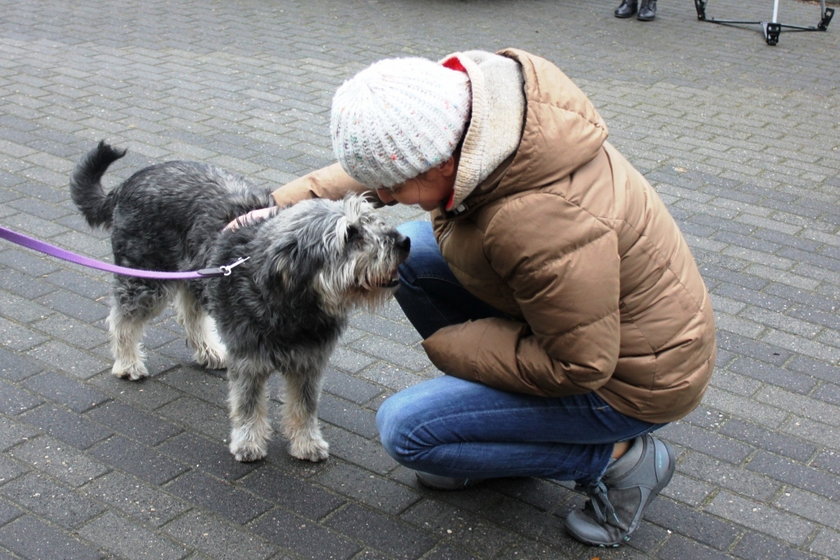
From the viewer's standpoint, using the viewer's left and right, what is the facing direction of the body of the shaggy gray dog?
facing the viewer and to the right of the viewer
